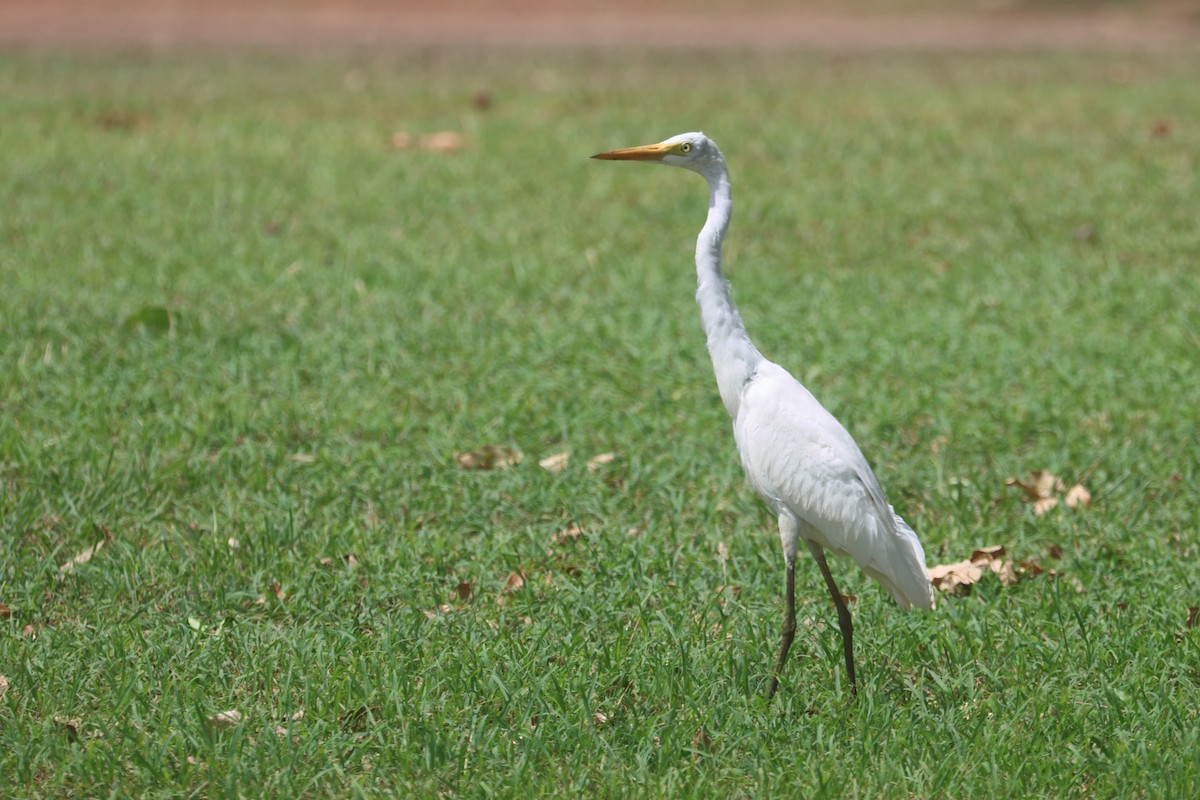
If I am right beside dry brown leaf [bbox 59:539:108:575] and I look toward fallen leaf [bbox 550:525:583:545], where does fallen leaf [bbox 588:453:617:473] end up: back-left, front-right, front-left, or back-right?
front-left

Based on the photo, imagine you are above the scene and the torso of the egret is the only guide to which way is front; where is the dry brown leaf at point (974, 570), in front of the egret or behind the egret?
behind

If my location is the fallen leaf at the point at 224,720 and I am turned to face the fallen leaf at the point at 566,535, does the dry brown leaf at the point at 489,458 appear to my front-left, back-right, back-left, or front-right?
front-left

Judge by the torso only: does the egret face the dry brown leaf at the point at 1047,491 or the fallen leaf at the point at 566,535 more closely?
the fallen leaf

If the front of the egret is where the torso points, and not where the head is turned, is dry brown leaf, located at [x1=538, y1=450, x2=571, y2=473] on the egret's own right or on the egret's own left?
on the egret's own right

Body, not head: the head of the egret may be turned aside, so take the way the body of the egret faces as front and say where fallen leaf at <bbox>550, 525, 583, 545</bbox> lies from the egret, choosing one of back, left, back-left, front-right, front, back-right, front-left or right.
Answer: front-right

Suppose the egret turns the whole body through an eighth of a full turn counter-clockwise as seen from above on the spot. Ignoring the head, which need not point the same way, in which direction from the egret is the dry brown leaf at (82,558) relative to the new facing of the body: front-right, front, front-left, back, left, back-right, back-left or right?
front-right

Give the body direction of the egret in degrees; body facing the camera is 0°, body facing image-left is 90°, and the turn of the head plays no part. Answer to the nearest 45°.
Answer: approximately 90°

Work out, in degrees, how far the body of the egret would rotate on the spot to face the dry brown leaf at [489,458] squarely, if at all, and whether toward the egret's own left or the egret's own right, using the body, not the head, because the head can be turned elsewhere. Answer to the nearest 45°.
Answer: approximately 45° to the egret's own right

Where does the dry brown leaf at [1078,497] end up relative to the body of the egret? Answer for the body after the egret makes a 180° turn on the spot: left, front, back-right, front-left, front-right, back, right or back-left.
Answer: front-left

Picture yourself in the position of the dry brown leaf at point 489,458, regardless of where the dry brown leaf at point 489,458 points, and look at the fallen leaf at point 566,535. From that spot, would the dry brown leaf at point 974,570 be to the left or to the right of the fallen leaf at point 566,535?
left

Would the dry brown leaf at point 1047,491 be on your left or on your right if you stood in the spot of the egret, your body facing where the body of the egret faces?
on your right

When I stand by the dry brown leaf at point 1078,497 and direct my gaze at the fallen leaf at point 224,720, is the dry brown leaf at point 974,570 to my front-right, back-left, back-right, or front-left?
front-left

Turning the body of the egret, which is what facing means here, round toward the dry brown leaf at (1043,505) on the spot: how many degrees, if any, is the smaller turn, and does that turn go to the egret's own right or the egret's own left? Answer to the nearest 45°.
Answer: approximately 135° to the egret's own right
